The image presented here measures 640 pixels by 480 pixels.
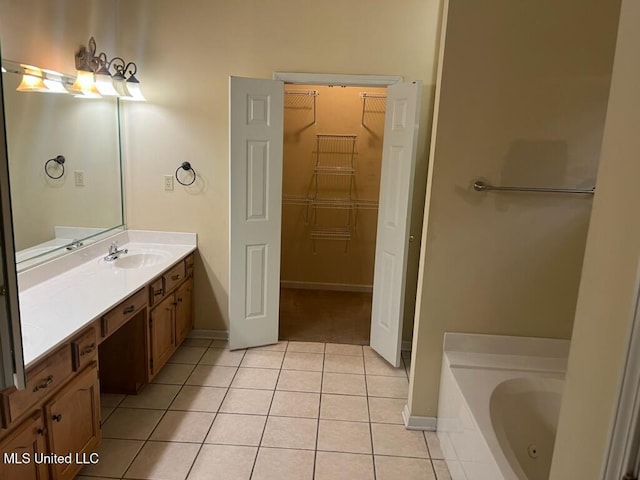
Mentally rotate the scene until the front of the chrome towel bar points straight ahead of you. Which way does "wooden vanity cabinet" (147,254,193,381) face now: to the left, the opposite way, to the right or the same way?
to the left

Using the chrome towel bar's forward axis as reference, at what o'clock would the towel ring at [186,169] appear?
The towel ring is roughly at 3 o'clock from the chrome towel bar.

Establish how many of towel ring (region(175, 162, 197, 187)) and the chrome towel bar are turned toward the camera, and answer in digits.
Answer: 2

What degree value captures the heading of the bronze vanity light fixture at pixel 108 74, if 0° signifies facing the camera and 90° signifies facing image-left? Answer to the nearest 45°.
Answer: approximately 315°

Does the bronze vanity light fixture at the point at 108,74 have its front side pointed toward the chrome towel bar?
yes

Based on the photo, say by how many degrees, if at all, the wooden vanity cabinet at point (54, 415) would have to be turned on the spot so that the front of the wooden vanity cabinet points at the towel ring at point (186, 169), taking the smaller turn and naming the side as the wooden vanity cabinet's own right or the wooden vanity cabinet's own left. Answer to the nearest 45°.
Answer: approximately 90° to the wooden vanity cabinet's own left

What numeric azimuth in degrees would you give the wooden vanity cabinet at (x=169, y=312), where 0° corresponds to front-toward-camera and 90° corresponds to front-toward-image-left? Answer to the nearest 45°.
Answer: approximately 315°

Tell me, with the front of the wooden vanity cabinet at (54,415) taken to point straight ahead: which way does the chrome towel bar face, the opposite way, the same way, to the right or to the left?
to the right

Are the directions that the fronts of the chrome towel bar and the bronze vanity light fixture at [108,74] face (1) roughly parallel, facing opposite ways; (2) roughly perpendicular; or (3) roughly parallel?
roughly perpendicular

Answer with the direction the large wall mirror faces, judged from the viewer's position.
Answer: facing the viewer and to the right of the viewer

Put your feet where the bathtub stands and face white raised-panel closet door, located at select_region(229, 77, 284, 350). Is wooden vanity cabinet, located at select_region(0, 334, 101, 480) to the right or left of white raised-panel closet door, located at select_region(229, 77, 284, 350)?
left
